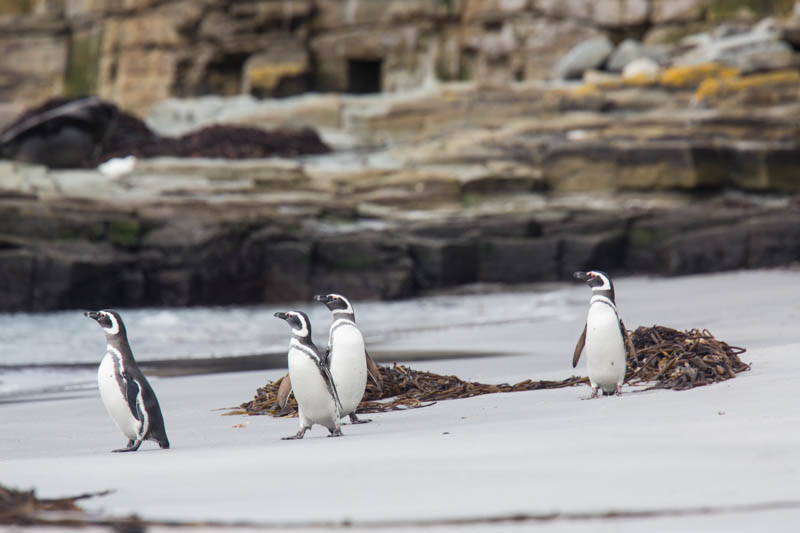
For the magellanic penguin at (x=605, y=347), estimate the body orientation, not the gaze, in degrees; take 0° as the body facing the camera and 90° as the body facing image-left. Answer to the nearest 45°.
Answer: approximately 0°

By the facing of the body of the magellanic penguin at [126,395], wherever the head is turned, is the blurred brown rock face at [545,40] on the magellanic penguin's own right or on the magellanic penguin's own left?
on the magellanic penguin's own right

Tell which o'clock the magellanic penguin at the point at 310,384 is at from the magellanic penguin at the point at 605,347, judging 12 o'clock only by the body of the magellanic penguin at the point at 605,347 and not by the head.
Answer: the magellanic penguin at the point at 310,384 is roughly at 2 o'clock from the magellanic penguin at the point at 605,347.

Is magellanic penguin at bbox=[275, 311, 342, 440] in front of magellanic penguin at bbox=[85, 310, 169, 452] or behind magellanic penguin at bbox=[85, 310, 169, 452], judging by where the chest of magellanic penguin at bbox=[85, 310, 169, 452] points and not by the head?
behind

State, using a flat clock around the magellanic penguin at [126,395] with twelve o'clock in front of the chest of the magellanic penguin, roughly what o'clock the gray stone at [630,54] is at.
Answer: The gray stone is roughly at 4 o'clock from the magellanic penguin.

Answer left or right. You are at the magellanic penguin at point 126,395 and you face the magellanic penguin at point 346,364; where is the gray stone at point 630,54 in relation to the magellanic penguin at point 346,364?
left

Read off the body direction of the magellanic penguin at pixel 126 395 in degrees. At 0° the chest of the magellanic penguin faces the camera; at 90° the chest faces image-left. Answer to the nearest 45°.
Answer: approximately 90°
